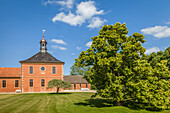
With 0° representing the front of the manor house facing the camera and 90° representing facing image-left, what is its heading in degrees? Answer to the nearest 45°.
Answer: approximately 0°
